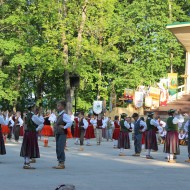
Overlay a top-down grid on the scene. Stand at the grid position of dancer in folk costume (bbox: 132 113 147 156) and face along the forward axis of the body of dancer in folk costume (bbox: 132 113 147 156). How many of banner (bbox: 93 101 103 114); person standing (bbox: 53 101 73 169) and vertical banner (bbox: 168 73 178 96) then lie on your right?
2

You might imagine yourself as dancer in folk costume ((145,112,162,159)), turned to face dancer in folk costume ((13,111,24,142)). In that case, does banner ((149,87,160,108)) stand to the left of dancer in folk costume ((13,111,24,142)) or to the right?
right
